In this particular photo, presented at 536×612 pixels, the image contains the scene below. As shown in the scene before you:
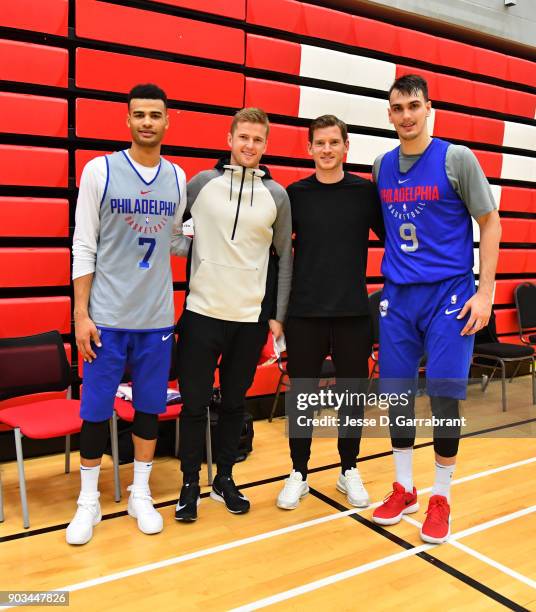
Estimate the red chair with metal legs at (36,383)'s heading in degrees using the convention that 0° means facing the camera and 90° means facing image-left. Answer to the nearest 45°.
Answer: approximately 315°

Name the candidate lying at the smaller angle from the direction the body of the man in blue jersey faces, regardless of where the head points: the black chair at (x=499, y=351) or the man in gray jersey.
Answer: the man in gray jersey

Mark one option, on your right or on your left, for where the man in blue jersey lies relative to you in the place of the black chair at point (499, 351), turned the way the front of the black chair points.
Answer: on your right

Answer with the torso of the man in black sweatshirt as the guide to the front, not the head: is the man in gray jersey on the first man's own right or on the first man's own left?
on the first man's own right

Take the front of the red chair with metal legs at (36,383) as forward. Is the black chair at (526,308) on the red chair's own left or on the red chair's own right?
on the red chair's own left

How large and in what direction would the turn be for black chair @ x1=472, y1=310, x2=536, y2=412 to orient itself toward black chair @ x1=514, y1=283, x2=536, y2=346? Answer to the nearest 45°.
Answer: approximately 135° to its left

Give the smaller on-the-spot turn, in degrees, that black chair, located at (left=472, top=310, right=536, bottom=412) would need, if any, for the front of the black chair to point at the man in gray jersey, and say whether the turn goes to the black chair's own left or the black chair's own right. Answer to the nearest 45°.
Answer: approximately 90° to the black chair's own right

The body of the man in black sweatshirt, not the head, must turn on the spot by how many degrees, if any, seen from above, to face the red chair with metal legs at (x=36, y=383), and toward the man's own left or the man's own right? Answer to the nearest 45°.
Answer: approximately 90° to the man's own right
